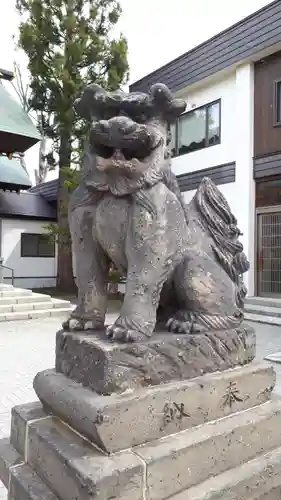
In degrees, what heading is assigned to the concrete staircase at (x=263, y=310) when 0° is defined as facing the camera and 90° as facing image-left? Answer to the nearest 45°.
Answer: approximately 45°

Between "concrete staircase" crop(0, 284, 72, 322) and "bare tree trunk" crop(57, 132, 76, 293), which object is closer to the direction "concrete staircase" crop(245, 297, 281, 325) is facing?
the concrete staircase

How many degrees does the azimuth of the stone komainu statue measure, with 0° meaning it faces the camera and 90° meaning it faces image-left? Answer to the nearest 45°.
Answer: approximately 45°

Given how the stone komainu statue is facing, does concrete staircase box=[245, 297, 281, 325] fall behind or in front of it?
behind
